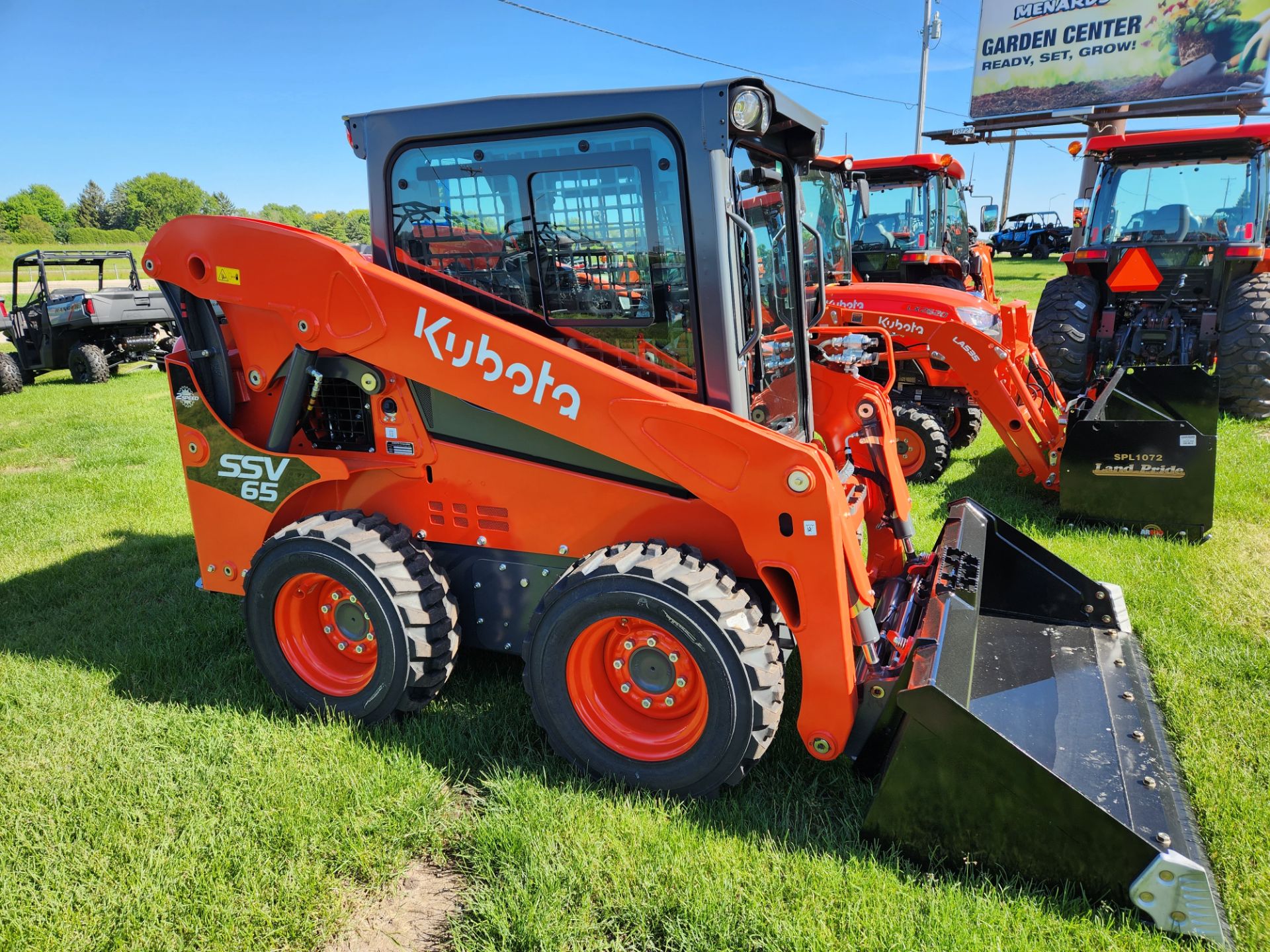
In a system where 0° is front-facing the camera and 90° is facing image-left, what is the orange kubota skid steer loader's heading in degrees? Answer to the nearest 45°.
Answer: approximately 315°
